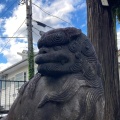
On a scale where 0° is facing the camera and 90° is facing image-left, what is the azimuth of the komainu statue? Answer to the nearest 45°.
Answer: approximately 45°

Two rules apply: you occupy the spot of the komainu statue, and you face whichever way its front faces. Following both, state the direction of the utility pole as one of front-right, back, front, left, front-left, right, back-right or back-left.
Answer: back-right
